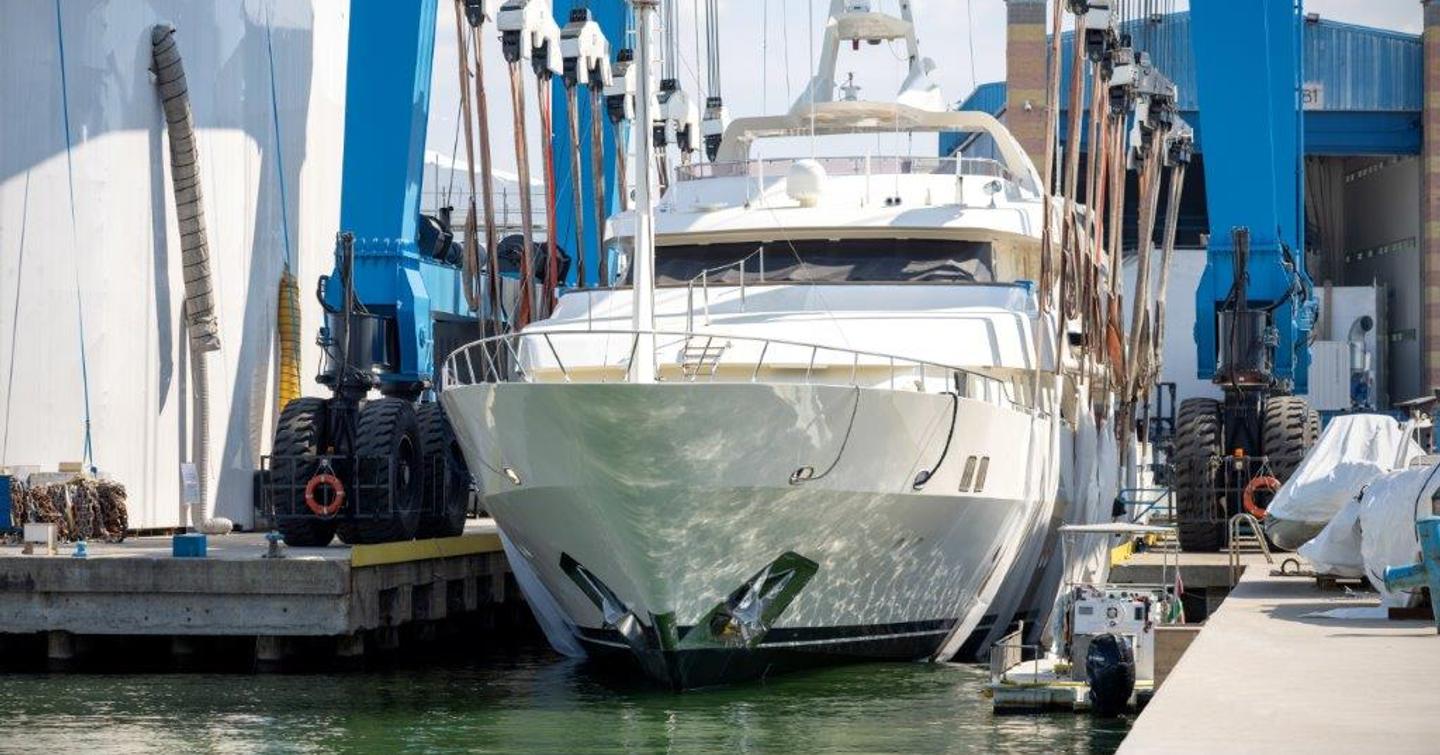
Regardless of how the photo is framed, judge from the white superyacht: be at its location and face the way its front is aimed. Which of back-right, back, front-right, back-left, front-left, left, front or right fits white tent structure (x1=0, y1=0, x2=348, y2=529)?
back-right

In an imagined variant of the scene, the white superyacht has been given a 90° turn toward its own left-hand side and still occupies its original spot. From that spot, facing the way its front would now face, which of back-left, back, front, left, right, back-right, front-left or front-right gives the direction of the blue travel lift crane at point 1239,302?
front-left

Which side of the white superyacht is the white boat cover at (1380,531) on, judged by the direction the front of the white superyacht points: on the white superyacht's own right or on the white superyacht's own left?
on the white superyacht's own left

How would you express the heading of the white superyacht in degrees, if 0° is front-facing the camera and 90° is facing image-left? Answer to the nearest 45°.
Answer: approximately 0°

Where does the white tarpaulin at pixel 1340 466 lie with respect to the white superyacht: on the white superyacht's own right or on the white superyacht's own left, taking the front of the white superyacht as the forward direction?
on the white superyacht's own left

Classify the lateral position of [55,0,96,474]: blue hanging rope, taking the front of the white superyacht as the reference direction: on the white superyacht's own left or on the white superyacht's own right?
on the white superyacht's own right

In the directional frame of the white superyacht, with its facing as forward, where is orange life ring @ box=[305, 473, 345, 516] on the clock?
The orange life ring is roughly at 4 o'clock from the white superyacht.

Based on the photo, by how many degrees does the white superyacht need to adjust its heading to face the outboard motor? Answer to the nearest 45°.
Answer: approximately 45° to its left
